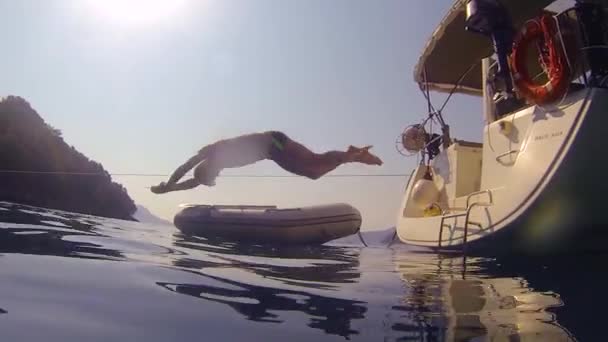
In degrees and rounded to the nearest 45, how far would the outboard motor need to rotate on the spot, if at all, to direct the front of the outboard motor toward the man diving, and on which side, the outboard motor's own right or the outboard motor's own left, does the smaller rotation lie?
approximately 135° to the outboard motor's own left

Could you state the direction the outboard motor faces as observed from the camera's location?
facing to the right of the viewer

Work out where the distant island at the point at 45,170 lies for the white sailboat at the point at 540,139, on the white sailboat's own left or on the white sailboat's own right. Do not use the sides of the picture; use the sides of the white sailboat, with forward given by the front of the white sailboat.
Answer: on the white sailboat's own left

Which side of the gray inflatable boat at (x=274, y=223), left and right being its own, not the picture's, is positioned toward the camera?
right

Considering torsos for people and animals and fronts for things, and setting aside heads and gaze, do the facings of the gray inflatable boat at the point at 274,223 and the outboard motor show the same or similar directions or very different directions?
same or similar directions

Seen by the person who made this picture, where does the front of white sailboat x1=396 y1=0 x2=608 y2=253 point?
facing away from the viewer and to the right of the viewer
